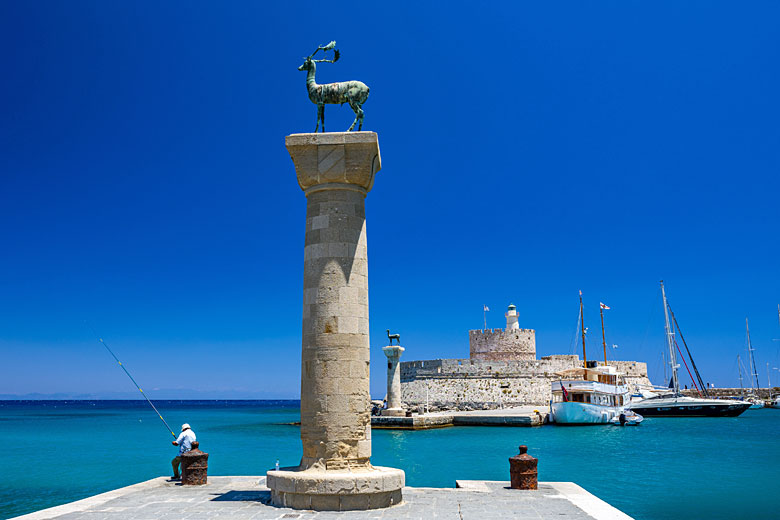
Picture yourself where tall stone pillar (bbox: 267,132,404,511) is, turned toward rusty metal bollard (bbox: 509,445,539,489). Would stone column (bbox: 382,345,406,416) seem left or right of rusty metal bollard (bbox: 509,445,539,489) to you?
left

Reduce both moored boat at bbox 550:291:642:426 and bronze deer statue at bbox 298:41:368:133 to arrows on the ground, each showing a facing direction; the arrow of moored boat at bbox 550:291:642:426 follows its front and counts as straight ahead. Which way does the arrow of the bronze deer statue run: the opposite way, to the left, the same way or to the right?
the opposite way

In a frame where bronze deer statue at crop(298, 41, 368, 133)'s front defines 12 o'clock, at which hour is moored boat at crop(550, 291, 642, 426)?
The moored boat is roughly at 4 o'clock from the bronze deer statue.

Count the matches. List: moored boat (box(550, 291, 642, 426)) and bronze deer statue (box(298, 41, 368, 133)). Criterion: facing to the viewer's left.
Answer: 1

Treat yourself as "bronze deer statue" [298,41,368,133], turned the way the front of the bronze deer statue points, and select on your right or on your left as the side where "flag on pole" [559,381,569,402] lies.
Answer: on your right

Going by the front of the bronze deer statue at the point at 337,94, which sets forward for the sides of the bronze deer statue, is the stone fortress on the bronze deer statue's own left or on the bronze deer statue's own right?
on the bronze deer statue's own right

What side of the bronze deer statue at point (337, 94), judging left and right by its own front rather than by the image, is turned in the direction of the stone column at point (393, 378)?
right

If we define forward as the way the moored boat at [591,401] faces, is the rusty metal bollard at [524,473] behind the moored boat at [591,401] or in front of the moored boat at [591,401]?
behind

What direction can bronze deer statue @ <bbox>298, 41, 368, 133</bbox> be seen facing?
to the viewer's left

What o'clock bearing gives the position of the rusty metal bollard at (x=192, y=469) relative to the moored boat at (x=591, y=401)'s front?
The rusty metal bollard is roughly at 5 o'clock from the moored boat.

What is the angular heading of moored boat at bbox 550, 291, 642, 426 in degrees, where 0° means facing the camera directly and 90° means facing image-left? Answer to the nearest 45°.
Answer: approximately 225°
